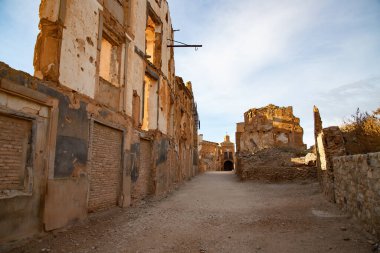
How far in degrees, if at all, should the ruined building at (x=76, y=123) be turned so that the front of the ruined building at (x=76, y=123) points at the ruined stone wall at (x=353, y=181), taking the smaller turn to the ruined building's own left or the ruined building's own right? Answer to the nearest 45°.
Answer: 0° — it already faces it

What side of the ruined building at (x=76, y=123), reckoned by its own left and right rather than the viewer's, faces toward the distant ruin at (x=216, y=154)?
left

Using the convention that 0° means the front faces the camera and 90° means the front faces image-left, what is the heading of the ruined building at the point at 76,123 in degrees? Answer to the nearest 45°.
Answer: approximately 315°

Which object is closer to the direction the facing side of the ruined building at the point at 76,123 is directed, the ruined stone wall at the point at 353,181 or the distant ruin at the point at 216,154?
the ruined stone wall
